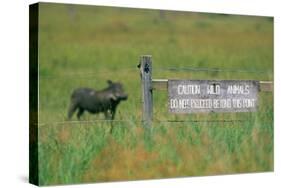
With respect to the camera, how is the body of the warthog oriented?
to the viewer's right
